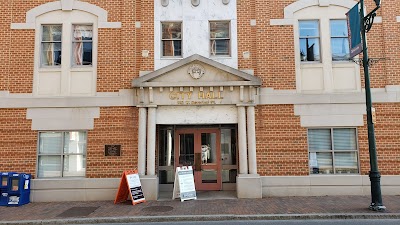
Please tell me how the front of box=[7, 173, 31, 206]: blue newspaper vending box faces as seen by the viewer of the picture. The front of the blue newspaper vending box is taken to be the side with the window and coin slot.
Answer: facing the viewer and to the left of the viewer

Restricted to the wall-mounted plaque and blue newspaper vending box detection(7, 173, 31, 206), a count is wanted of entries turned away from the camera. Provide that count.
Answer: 0

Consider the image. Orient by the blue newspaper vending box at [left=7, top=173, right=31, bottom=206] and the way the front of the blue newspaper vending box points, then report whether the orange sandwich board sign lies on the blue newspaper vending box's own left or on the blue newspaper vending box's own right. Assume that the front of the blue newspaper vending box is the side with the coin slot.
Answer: on the blue newspaper vending box's own left

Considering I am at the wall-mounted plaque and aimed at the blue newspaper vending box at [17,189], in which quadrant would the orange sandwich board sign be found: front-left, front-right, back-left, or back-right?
back-left

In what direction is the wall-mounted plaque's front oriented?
toward the camera

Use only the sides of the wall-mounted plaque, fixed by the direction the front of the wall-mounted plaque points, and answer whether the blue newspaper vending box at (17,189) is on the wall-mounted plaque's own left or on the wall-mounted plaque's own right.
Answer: on the wall-mounted plaque's own right

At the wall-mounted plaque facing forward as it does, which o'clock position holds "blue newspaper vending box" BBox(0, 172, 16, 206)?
The blue newspaper vending box is roughly at 3 o'clock from the wall-mounted plaque.
